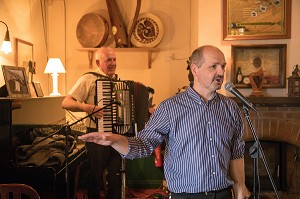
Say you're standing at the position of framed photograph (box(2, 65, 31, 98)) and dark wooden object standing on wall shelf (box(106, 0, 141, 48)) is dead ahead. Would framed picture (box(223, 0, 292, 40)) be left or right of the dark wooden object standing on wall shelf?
right

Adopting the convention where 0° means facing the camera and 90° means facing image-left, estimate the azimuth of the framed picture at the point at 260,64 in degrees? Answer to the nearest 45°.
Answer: approximately 0°

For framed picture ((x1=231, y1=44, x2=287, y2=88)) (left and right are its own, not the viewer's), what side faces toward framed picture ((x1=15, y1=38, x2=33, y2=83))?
right

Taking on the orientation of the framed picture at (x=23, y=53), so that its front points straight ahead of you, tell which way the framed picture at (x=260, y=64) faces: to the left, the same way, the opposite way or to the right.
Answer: to the right

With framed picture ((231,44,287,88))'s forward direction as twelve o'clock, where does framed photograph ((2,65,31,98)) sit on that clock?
The framed photograph is roughly at 2 o'clock from the framed picture.

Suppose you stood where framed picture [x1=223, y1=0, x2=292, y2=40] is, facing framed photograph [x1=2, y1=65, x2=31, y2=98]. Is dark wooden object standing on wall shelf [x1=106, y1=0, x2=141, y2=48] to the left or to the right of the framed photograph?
right

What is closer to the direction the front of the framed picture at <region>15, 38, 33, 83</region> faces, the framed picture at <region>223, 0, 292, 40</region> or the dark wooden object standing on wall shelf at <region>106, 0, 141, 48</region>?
the framed picture

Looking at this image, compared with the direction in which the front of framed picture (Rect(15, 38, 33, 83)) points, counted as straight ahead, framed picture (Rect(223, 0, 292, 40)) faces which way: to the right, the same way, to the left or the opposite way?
to the right

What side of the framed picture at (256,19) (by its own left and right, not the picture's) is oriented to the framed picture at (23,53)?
right

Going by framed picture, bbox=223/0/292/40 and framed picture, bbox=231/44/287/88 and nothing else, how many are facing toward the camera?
2
